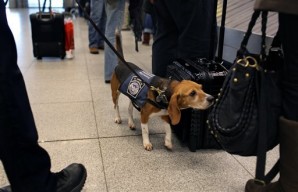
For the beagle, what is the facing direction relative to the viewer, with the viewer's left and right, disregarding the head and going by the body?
facing the viewer and to the right of the viewer

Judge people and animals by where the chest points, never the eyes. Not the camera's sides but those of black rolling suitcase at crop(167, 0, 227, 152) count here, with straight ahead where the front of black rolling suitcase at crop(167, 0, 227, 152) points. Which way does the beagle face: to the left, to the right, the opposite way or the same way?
to the left

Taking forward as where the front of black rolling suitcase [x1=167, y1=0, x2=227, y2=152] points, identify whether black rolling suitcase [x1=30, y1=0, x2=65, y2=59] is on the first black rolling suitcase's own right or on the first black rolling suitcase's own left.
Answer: on the first black rolling suitcase's own right

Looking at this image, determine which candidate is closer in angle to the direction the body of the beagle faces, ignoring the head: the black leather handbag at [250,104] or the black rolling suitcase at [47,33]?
the black leather handbag

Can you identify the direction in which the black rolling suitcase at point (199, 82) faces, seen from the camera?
facing the viewer and to the left of the viewer

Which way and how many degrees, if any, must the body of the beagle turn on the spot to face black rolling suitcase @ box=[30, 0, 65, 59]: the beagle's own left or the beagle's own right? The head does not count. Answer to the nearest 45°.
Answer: approximately 180°

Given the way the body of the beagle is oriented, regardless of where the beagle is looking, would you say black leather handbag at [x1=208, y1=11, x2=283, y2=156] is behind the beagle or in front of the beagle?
in front
